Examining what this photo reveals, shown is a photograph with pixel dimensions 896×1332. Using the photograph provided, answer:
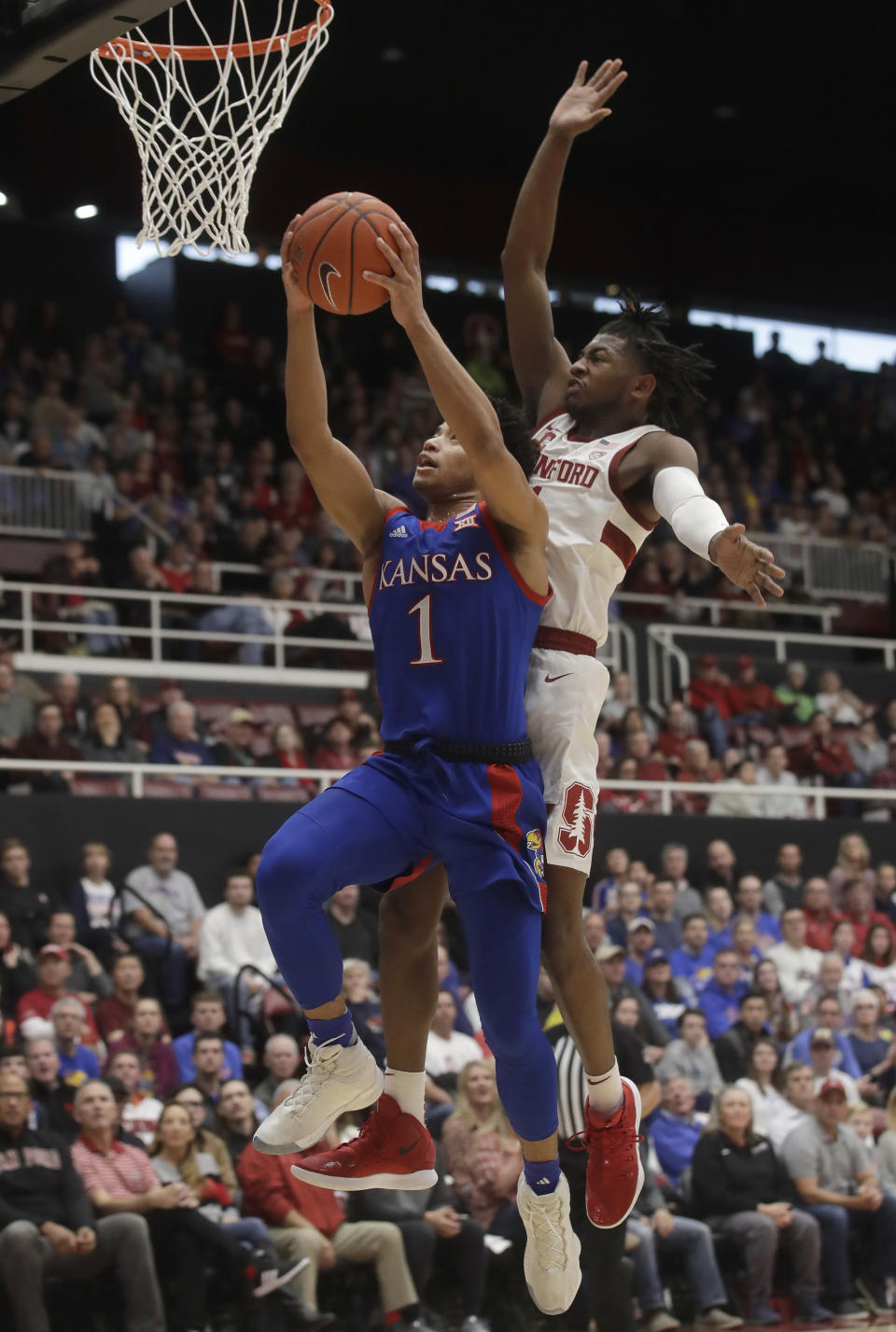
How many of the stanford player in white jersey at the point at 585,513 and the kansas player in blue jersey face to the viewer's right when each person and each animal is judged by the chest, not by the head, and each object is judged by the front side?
0

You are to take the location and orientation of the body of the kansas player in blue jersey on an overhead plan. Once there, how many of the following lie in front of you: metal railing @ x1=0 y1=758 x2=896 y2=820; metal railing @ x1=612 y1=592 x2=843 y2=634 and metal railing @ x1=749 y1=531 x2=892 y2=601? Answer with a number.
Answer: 0

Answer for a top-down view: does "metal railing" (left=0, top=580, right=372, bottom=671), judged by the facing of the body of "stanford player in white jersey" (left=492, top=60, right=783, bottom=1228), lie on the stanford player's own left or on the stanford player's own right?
on the stanford player's own right

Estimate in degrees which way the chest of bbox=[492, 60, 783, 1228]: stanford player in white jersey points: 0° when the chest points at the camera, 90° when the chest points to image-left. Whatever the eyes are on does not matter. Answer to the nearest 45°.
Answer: approximately 45°

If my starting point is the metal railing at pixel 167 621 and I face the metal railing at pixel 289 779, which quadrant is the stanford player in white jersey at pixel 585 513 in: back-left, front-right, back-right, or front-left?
front-right

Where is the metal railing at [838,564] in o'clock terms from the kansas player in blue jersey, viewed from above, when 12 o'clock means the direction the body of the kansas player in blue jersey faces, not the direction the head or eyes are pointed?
The metal railing is roughly at 5 o'clock from the kansas player in blue jersey.

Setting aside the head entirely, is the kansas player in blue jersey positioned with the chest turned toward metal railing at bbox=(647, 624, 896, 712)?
no

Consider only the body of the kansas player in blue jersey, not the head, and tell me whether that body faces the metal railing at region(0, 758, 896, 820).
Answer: no

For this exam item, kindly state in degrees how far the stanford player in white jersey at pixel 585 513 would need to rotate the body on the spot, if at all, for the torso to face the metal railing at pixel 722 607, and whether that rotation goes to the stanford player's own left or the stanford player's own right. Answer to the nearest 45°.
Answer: approximately 135° to the stanford player's own right

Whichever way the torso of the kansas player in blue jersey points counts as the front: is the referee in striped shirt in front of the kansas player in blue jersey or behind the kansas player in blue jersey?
behind

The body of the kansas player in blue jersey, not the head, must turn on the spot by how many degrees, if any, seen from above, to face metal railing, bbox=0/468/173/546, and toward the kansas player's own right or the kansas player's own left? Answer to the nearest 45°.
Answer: approximately 135° to the kansas player's own right

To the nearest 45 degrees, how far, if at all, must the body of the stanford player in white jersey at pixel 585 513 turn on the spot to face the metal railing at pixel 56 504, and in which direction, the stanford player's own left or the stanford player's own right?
approximately 90° to the stanford player's own right

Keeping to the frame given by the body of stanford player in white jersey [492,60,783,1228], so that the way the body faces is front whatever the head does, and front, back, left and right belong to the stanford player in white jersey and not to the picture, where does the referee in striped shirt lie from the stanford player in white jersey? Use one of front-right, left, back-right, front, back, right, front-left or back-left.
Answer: back-right

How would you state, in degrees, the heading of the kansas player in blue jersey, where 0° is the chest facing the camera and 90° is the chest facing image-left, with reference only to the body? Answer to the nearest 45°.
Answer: approximately 45°

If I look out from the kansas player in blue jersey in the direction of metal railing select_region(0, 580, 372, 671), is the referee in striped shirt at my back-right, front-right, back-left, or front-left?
front-right

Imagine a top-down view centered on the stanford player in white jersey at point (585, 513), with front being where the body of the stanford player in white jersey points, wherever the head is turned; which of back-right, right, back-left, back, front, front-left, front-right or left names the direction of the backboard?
front-right

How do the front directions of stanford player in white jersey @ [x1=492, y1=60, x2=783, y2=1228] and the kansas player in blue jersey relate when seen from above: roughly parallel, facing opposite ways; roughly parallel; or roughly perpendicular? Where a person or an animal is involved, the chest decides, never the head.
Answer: roughly parallel
